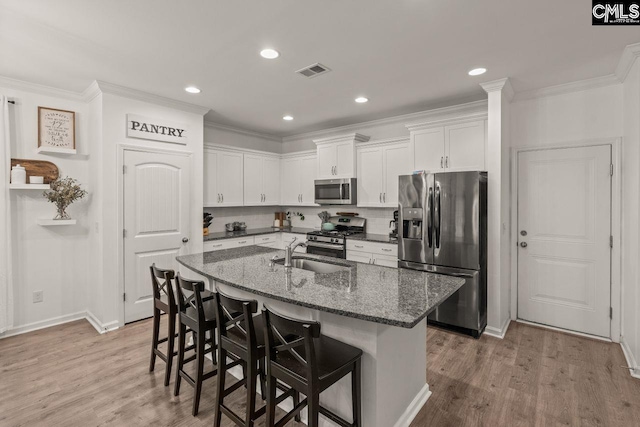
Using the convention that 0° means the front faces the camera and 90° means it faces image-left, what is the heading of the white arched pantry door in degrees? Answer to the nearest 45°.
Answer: approximately 315°

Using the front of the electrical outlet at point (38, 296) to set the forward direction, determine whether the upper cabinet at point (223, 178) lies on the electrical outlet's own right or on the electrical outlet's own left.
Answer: on the electrical outlet's own left

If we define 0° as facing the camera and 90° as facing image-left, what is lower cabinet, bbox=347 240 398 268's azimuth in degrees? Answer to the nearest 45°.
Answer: approximately 45°

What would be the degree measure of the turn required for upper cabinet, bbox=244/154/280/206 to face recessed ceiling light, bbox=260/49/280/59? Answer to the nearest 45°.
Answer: approximately 45° to its right

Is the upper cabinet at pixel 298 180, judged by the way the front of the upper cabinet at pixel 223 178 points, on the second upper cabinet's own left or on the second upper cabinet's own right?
on the second upper cabinet's own left

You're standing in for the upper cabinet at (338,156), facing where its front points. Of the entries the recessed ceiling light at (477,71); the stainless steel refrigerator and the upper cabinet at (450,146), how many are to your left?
3

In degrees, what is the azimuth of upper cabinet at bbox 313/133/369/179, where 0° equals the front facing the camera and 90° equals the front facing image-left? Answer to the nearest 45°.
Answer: approximately 45°

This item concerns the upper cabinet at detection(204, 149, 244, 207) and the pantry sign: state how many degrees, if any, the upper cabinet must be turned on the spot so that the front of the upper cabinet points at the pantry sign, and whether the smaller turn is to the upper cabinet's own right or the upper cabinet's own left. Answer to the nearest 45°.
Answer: approximately 90° to the upper cabinet's own right
